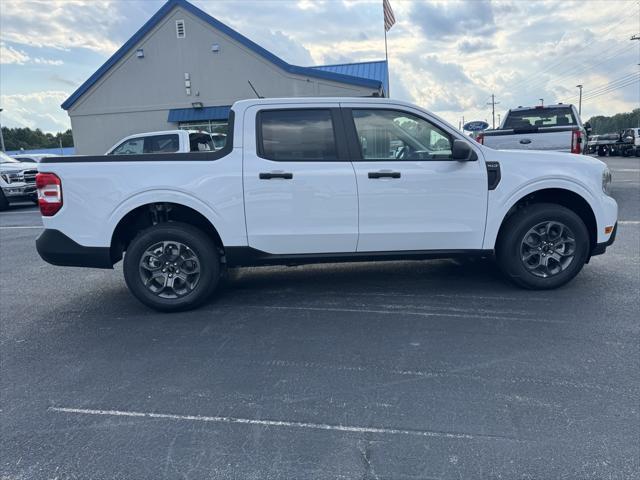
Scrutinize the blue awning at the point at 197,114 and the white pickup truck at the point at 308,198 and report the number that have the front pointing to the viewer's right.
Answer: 1

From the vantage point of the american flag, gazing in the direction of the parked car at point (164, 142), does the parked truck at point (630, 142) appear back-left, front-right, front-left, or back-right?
back-left

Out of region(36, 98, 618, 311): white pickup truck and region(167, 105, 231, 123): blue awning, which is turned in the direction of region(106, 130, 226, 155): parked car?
the blue awning

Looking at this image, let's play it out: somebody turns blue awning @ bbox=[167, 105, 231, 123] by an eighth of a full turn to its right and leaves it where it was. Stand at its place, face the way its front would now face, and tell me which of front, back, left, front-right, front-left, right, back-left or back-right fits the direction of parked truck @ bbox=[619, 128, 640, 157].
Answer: back-left

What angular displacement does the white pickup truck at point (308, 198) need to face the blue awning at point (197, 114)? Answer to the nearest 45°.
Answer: approximately 90° to its left

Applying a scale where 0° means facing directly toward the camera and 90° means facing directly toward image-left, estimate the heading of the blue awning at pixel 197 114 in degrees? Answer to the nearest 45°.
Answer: approximately 0°

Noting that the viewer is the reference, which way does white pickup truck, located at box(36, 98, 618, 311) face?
facing to the right of the viewer

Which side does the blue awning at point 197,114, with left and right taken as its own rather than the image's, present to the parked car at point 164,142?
front
